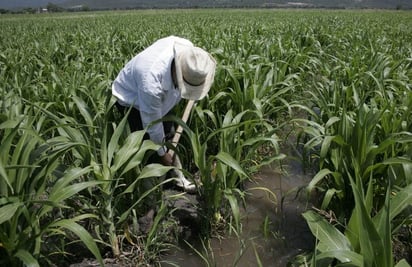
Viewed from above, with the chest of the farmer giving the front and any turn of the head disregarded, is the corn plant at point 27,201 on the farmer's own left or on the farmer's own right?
on the farmer's own right

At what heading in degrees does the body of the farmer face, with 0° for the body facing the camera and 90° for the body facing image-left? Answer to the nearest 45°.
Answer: approximately 315°
